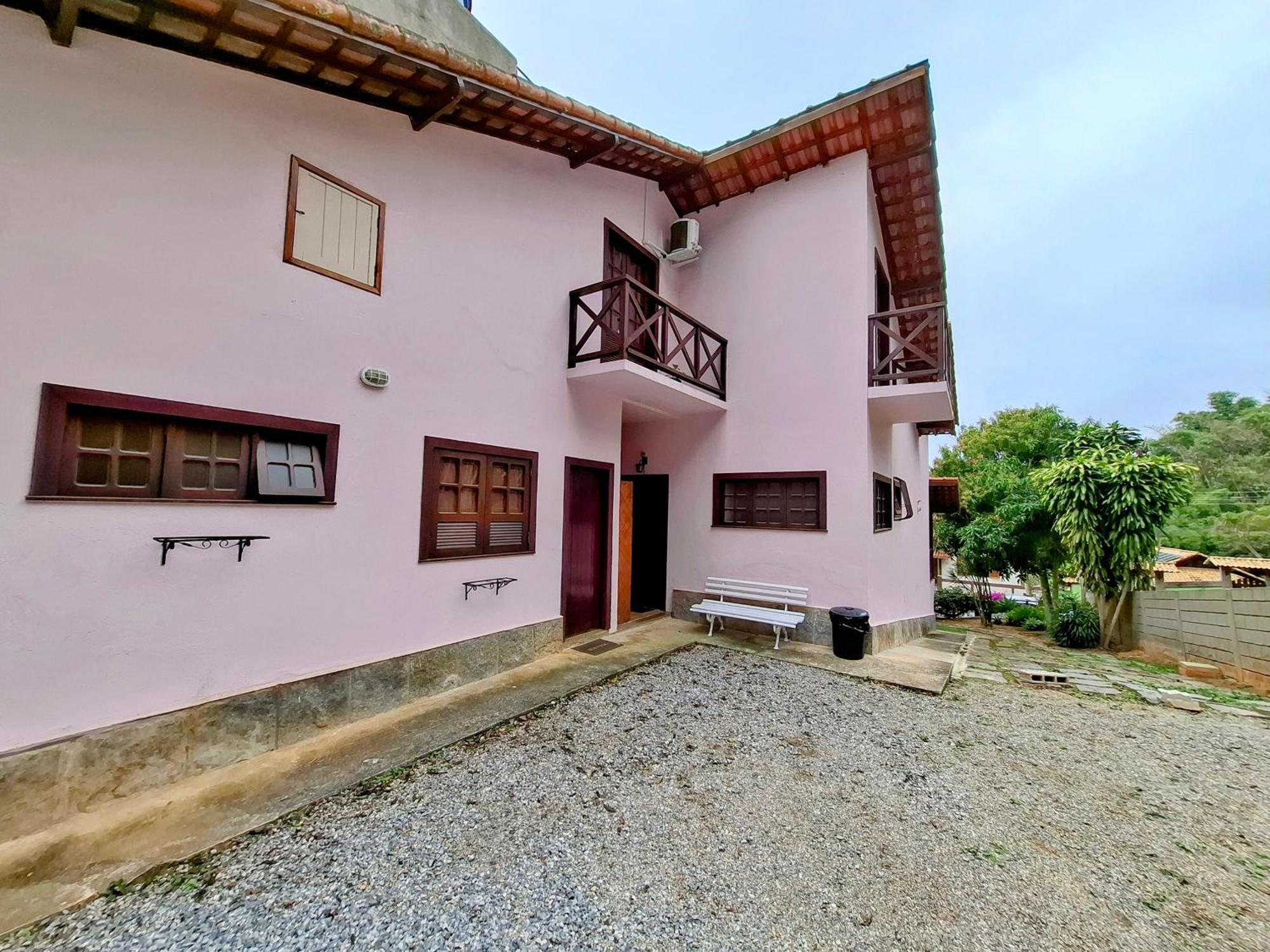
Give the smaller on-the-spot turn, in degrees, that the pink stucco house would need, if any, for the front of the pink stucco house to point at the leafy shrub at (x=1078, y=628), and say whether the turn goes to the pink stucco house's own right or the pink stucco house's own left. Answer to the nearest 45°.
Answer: approximately 45° to the pink stucco house's own left

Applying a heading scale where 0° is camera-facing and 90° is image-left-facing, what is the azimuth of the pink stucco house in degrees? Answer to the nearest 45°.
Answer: approximately 315°

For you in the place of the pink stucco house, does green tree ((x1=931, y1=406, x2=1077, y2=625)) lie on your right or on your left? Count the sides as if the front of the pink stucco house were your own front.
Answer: on your left
